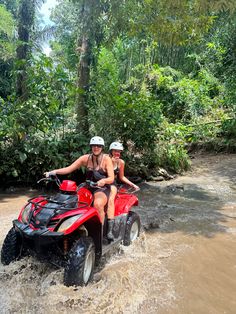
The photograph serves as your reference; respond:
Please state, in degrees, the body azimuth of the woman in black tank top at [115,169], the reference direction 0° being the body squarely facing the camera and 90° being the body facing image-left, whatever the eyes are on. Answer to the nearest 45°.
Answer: approximately 45°

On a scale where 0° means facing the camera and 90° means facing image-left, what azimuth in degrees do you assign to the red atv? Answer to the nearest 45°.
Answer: approximately 45°
